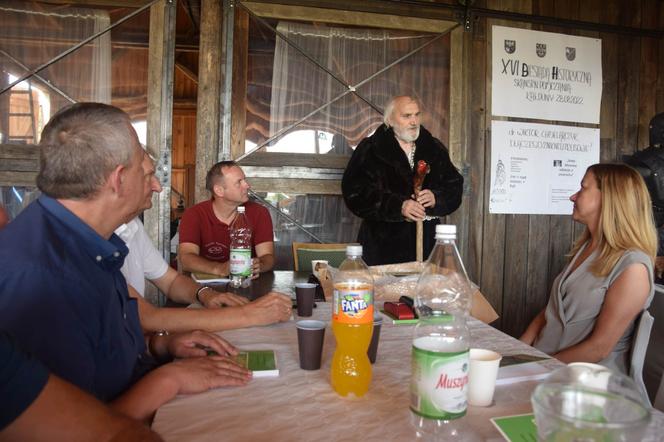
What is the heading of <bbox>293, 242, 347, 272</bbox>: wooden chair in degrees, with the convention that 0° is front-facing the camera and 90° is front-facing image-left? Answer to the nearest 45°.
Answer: approximately 0°

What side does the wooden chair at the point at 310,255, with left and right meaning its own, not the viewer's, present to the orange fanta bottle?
front

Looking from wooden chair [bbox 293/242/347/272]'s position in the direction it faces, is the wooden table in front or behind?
in front

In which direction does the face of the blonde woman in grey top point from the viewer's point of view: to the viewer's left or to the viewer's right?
to the viewer's left

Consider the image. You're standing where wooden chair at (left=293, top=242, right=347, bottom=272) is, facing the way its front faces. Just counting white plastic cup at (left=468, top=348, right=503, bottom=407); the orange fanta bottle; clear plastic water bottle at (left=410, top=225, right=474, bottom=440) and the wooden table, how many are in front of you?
4

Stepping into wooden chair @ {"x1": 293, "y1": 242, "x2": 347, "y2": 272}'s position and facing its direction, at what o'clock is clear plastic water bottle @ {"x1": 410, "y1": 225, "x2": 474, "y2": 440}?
The clear plastic water bottle is roughly at 12 o'clock from the wooden chair.

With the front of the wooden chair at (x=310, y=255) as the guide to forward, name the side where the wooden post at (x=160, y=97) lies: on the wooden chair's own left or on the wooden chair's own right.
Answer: on the wooden chair's own right
